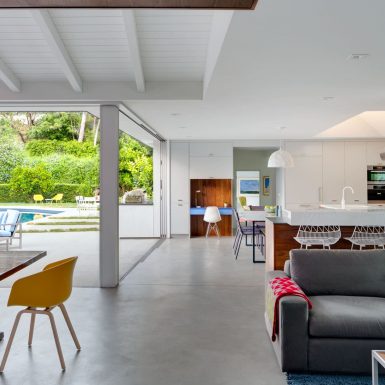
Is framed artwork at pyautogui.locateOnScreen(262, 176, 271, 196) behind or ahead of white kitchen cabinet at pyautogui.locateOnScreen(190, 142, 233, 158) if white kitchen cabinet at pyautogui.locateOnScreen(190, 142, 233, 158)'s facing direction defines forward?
behind

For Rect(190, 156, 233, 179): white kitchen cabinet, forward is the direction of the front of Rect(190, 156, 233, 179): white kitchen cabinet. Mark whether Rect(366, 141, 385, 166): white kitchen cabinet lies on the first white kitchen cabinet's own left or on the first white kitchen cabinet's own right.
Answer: on the first white kitchen cabinet's own left

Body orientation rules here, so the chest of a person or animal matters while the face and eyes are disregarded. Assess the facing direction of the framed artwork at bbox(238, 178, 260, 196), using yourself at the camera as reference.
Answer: facing the viewer

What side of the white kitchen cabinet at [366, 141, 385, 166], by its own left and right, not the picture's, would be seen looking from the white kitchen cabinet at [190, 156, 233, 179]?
right

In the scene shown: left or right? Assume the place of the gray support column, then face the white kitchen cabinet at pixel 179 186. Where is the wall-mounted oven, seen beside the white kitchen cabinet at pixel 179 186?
right

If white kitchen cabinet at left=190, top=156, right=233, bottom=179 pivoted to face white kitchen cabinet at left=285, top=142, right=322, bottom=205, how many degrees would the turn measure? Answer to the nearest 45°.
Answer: approximately 90° to its left
